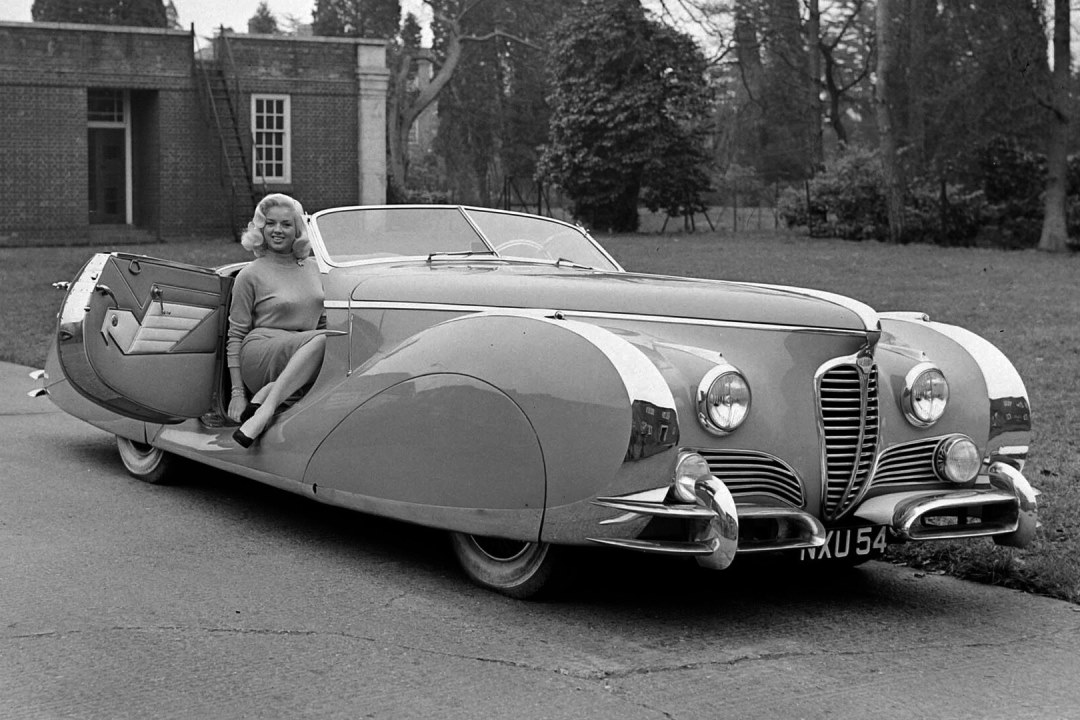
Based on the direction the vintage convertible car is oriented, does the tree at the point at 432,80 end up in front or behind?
behind

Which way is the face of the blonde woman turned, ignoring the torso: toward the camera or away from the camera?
toward the camera

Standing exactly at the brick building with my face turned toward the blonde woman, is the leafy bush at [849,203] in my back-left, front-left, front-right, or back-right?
front-left

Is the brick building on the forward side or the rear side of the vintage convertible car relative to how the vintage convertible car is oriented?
on the rear side

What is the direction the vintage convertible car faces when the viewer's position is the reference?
facing the viewer and to the right of the viewer

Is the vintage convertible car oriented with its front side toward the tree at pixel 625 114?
no

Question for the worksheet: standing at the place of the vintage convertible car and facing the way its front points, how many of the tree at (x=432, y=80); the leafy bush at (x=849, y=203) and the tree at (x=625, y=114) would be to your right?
0

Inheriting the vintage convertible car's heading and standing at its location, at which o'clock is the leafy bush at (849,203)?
The leafy bush is roughly at 8 o'clock from the vintage convertible car.
